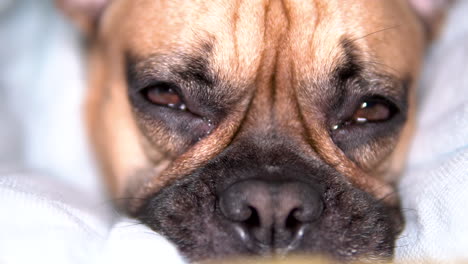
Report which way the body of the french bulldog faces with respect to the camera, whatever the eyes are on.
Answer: toward the camera

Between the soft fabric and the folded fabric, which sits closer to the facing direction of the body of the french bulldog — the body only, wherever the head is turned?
the folded fabric
